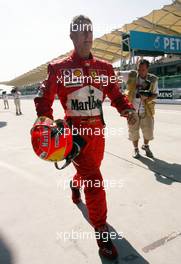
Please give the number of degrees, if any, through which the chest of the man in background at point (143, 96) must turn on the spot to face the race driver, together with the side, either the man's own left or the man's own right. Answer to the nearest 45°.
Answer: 0° — they already face them

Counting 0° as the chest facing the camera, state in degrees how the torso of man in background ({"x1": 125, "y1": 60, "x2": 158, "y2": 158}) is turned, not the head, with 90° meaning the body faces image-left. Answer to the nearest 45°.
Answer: approximately 0°
